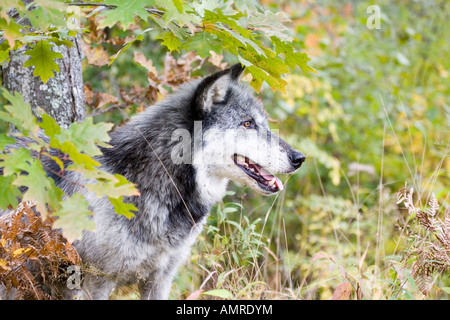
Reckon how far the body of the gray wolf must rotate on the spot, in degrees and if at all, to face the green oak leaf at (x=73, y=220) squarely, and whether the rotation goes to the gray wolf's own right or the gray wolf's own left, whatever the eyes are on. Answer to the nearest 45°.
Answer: approximately 90° to the gray wolf's own right

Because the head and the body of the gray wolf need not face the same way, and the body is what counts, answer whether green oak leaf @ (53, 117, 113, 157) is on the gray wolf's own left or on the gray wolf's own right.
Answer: on the gray wolf's own right

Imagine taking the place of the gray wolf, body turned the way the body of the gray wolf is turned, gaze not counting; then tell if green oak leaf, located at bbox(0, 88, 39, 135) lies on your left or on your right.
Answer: on your right

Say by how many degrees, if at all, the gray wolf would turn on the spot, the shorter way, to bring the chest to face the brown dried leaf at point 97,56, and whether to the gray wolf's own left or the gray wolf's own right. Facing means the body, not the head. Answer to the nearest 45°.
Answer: approximately 135° to the gray wolf's own left

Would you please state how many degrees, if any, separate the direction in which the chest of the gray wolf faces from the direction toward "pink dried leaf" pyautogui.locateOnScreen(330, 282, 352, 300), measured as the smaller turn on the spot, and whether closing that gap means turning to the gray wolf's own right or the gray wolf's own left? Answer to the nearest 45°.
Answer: approximately 45° to the gray wolf's own right

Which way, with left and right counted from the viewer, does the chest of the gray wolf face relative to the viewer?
facing to the right of the viewer
